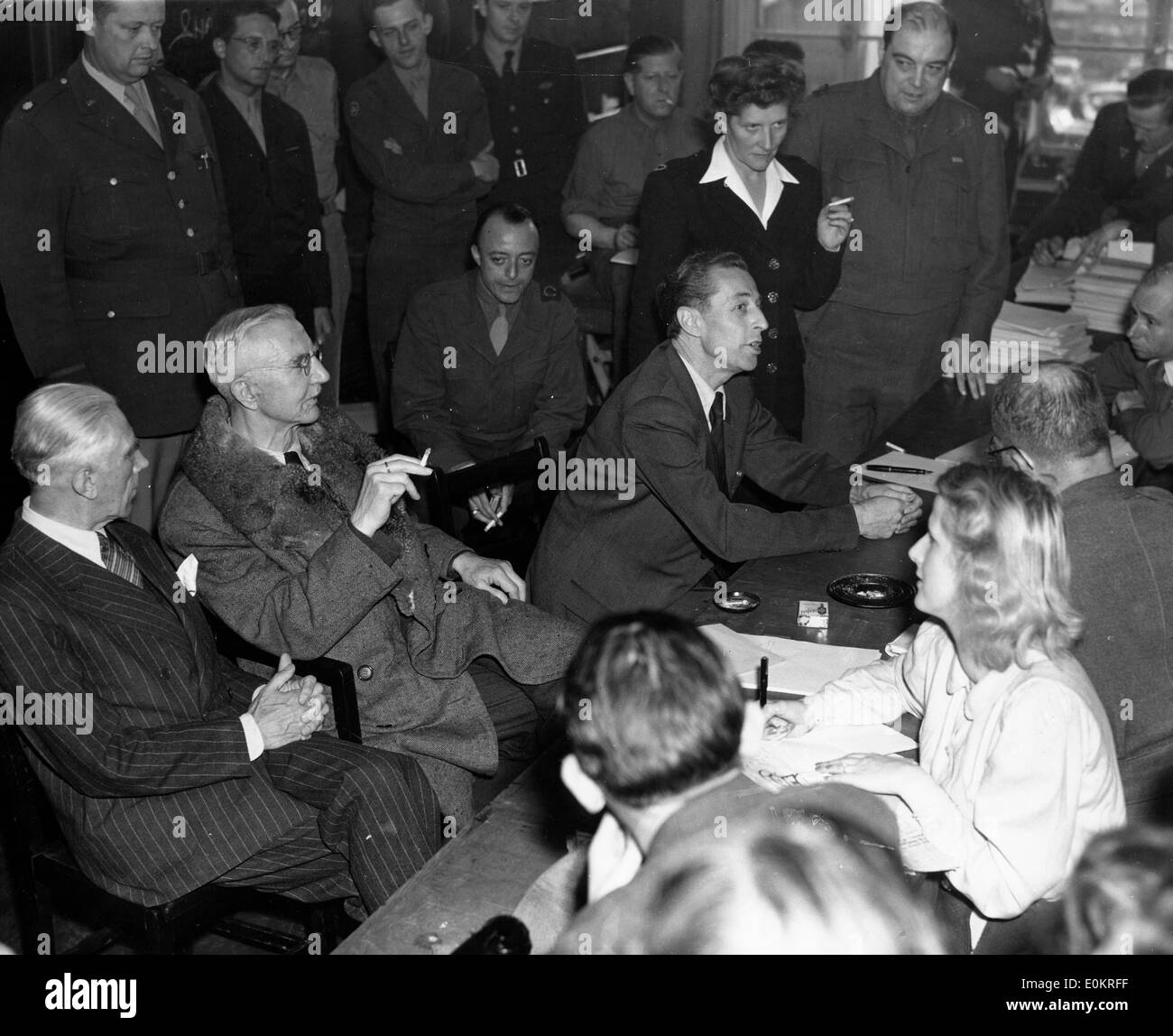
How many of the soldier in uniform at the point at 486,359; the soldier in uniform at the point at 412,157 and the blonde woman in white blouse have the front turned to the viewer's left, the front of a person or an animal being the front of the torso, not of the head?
1

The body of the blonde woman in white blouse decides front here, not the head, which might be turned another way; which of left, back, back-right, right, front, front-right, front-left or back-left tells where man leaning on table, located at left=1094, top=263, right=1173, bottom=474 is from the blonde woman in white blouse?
right

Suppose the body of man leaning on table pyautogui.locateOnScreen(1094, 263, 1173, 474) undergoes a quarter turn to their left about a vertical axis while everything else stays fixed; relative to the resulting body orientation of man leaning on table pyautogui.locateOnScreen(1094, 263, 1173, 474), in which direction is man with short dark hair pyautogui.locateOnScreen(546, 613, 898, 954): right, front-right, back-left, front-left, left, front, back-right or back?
front-right

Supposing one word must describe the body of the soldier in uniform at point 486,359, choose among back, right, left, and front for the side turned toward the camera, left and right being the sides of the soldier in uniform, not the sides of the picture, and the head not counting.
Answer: front

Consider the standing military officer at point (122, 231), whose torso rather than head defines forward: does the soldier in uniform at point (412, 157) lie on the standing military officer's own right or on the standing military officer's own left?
on the standing military officer's own left

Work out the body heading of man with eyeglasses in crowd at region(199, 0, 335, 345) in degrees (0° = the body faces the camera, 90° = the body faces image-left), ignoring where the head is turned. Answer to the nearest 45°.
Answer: approximately 315°

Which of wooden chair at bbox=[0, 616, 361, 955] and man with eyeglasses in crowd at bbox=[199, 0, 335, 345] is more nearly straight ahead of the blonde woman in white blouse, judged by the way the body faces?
the wooden chair

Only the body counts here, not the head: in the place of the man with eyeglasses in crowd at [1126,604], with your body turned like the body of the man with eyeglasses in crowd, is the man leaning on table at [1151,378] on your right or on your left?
on your right

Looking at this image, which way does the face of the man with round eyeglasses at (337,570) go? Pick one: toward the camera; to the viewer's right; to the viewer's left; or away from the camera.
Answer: to the viewer's right

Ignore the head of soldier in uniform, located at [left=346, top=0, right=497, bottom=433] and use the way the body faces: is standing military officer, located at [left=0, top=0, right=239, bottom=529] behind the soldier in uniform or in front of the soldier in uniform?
in front

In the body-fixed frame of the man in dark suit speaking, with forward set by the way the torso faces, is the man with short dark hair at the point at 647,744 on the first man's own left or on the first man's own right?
on the first man's own right

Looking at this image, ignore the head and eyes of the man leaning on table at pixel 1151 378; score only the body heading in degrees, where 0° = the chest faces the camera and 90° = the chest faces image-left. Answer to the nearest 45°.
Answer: approximately 45°

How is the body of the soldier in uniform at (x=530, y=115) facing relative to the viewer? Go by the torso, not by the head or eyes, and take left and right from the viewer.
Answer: facing the viewer

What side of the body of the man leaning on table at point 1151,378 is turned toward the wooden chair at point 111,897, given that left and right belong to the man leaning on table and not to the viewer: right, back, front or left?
front

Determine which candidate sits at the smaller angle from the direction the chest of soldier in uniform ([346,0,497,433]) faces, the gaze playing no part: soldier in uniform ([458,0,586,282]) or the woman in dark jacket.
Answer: the woman in dark jacket

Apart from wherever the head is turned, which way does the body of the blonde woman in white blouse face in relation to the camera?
to the viewer's left
